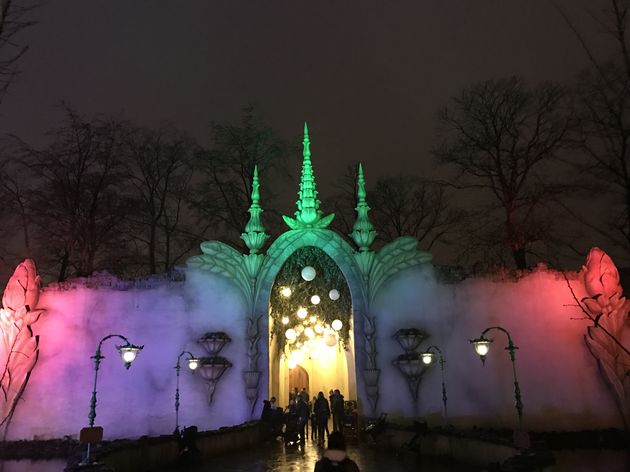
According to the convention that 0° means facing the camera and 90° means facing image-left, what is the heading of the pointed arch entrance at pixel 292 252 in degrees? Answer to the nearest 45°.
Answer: approximately 0°

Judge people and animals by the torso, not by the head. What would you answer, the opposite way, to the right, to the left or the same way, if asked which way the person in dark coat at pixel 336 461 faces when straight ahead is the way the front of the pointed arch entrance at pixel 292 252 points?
the opposite way

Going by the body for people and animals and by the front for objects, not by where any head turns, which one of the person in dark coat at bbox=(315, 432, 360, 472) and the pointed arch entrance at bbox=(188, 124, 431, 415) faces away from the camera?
the person in dark coat

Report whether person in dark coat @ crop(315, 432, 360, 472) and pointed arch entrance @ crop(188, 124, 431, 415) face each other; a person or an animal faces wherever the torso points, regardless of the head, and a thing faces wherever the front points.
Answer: yes

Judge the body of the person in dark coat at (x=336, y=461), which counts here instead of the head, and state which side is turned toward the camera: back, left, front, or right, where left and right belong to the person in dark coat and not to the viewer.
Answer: back

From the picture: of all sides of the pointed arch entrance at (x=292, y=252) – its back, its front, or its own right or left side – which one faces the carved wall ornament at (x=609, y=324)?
left

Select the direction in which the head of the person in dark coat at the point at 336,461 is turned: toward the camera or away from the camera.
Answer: away from the camera

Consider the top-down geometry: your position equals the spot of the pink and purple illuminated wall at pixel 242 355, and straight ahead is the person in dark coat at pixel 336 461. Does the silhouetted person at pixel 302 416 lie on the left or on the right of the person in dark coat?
left
